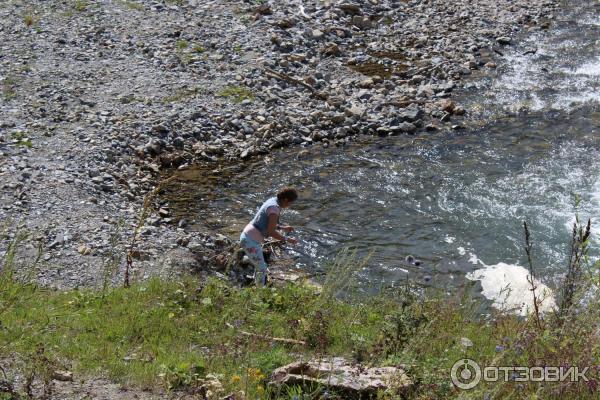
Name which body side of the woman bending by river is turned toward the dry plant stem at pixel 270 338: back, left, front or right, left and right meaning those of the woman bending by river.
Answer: right

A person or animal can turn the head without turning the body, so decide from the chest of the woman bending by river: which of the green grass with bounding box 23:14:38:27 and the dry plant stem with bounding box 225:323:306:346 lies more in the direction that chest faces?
the dry plant stem

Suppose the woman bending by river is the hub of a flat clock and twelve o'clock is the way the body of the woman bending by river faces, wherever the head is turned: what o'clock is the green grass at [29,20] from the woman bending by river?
The green grass is roughly at 8 o'clock from the woman bending by river.

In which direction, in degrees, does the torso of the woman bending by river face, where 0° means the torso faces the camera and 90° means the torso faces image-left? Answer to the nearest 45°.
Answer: approximately 270°

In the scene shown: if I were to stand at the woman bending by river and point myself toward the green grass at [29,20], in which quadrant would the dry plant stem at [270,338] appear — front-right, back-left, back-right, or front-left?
back-left

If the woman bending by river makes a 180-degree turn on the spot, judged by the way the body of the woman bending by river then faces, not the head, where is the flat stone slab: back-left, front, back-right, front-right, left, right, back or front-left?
left
